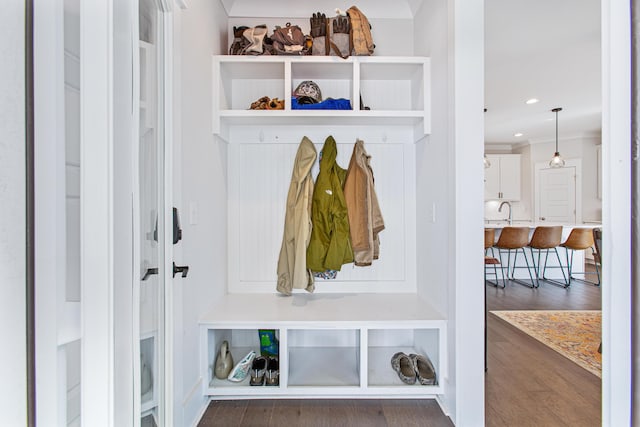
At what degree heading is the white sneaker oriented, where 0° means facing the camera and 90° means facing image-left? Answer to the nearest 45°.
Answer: approximately 45°

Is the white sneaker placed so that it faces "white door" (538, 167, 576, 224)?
no

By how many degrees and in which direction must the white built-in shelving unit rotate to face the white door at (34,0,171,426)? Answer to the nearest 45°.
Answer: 0° — it already faces it

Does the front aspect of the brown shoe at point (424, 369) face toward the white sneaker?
no

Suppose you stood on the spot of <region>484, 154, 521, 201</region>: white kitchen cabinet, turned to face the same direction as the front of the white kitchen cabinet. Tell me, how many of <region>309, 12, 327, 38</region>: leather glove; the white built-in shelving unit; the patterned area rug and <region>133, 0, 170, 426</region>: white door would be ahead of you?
4

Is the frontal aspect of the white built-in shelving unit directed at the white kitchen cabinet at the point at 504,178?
no

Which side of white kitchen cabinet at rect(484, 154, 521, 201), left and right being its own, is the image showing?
front

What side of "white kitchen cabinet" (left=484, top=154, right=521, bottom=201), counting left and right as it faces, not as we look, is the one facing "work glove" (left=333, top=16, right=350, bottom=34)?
front

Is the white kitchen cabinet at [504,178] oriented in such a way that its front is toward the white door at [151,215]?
yes

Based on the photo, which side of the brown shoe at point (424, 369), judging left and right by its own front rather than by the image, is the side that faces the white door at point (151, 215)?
left

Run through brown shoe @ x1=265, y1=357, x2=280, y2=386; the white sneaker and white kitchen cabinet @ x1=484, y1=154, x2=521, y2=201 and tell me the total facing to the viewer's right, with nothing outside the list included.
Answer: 0

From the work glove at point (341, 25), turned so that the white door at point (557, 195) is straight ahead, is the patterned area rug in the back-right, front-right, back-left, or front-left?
front-right

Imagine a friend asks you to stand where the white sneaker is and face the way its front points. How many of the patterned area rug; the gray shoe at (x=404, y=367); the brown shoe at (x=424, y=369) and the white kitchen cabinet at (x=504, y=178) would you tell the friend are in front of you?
0

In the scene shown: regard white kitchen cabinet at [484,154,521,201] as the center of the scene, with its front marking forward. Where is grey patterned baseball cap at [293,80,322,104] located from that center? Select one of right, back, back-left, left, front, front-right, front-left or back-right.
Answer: front
